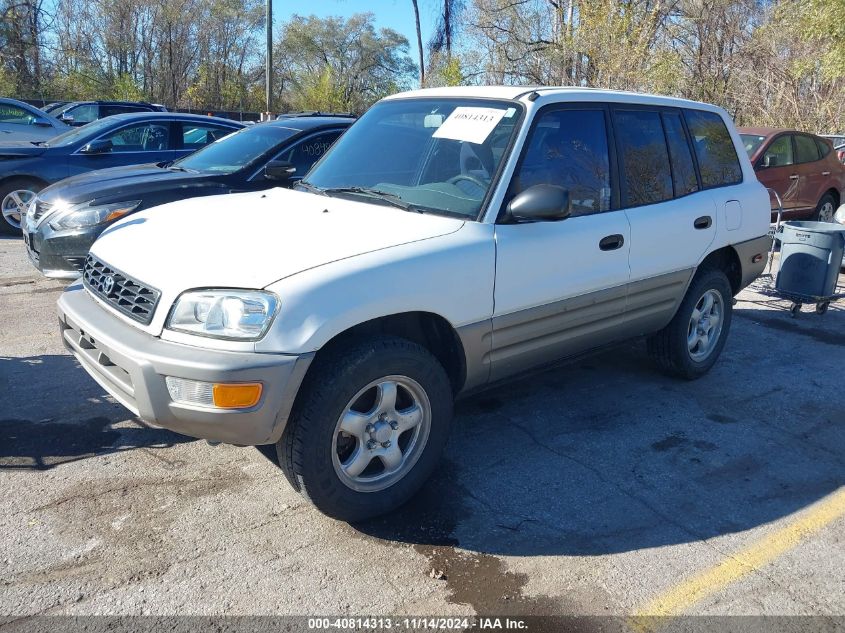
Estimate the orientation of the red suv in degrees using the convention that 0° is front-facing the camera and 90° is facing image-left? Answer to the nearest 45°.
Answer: approximately 45°

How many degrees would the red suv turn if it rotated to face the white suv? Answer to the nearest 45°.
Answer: approximately 45° to its left

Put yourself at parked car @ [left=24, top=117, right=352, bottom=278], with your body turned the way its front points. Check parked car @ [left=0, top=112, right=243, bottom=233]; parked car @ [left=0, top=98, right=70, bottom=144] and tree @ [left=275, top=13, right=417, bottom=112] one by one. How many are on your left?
0

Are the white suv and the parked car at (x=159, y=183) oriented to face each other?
no

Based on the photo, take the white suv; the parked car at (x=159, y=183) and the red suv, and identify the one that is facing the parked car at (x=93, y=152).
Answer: the red suv

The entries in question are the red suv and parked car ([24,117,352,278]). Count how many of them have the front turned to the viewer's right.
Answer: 0

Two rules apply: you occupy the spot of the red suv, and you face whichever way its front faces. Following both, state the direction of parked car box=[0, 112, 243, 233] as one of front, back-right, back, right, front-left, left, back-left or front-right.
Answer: front

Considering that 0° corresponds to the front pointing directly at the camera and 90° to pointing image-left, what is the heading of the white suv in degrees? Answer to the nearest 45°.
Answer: approximately 45°

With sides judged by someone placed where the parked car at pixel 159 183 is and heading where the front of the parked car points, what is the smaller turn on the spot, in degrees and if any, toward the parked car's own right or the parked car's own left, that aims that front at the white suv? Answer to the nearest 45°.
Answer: approximately 45° to the parked car's own left

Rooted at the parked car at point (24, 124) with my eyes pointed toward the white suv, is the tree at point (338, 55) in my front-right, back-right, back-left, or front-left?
back-left

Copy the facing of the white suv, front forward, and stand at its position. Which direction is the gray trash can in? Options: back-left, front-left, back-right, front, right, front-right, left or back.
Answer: back

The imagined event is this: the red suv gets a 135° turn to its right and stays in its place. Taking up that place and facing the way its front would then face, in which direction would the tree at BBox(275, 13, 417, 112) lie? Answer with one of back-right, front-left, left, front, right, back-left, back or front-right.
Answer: front-left

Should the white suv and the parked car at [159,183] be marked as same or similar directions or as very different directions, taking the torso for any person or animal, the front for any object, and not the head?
same or similar directions

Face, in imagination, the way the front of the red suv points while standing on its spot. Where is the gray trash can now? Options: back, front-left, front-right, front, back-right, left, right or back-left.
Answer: front-left

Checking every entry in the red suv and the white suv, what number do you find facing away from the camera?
0

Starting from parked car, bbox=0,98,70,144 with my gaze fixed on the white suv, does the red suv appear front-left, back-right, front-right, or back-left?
front-left

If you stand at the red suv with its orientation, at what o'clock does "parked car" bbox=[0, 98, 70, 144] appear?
The parked car is roughly at 1 o'clock from the red suv.

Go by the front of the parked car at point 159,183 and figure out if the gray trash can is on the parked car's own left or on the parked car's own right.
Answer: on the parked car's own left
